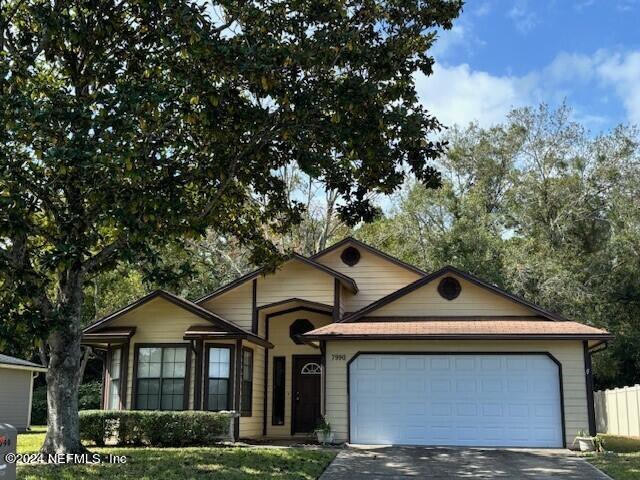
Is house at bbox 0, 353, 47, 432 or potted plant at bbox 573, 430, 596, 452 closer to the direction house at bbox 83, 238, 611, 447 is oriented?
the potted plant

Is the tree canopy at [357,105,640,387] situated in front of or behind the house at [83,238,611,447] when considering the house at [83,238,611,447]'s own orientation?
behind

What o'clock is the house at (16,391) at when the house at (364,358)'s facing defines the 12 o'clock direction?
the house at (16,391) is roughly at 4 o'clock from the house at (364,358).

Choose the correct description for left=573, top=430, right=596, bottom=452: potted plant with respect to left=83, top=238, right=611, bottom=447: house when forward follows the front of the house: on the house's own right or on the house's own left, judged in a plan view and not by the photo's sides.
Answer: on the house's own left

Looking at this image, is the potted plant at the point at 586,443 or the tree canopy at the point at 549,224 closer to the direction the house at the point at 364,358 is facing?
the potted plant

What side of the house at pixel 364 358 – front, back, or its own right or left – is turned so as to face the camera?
front

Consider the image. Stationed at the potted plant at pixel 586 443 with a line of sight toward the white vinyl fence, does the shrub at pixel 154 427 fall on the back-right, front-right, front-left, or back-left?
back-left

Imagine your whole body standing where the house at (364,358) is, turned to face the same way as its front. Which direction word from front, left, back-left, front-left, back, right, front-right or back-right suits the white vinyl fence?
back-left
